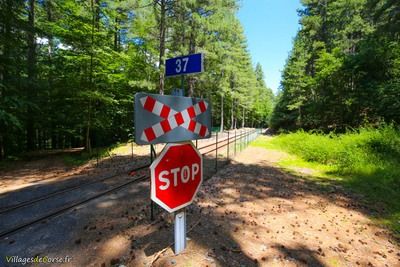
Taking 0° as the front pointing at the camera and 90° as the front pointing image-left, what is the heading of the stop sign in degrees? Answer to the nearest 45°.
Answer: approximately 315°

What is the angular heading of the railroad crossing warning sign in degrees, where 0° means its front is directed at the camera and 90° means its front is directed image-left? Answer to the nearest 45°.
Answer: approximately 315°
